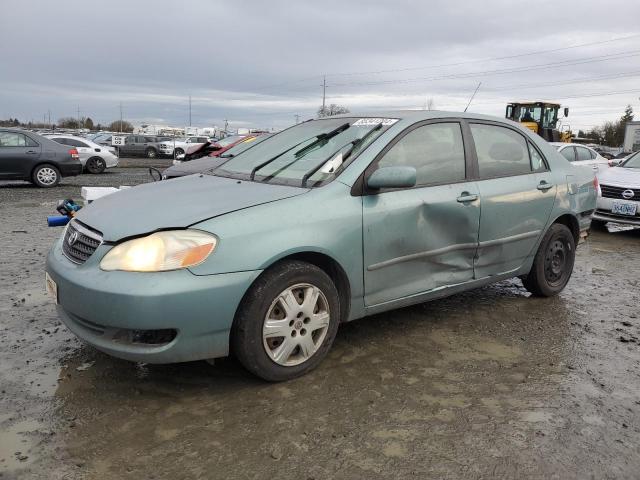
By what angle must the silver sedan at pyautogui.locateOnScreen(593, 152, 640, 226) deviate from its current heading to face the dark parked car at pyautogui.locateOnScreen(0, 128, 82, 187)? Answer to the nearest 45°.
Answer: approximately 45° to its right

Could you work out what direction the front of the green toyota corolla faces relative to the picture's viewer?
facing the viewer and to the left of the viewer

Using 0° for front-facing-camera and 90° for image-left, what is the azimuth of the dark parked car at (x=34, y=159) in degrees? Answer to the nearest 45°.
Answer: approximately 90°

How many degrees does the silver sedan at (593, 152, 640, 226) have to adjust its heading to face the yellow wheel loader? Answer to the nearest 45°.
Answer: approximately 135° to its right

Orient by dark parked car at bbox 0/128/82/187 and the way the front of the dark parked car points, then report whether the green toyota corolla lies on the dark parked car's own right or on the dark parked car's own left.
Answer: on the dark parked car's own left
